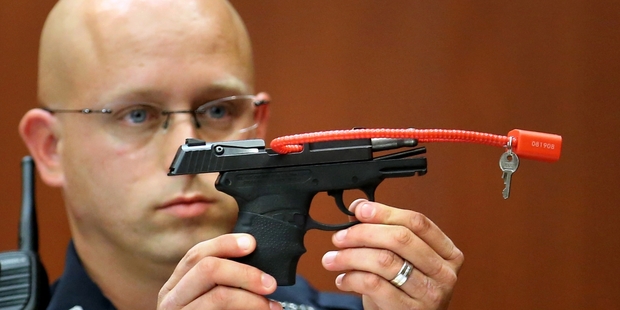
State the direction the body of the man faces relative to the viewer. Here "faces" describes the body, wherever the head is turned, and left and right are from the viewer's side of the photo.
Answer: facing the viewer and to the right of the viewer
